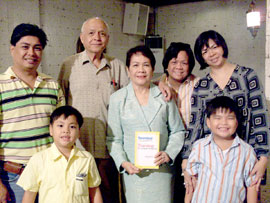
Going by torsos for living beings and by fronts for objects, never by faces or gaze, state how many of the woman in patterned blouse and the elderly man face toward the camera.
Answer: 2

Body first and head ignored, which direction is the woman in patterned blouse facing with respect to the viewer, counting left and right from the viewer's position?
facing the viewer

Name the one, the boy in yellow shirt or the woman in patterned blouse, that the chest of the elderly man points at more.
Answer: the boy in yellow shirt

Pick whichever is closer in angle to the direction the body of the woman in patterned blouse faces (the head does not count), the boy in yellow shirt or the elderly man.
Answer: the boy in yellow shirt

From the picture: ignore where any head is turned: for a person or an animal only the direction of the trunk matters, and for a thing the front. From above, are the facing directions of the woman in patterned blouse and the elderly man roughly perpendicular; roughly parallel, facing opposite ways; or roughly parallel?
roughly parallel

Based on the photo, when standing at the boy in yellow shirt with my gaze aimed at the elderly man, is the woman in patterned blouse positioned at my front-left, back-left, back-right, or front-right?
front-right

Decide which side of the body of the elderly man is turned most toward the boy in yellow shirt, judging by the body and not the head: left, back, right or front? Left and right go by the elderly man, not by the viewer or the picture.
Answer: front

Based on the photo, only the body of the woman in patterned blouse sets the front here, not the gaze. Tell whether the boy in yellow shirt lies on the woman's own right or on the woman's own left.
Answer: on the woman's own right

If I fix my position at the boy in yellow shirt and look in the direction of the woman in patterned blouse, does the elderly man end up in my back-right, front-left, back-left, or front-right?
front-left

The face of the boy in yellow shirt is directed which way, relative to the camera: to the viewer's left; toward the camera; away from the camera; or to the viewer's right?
toward the camera

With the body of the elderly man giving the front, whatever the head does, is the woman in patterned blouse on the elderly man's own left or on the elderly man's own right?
on the elderly man's own left
